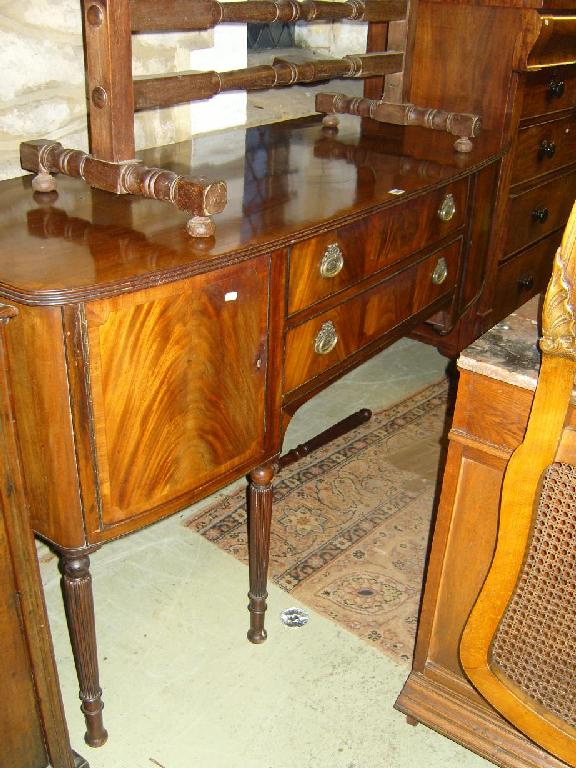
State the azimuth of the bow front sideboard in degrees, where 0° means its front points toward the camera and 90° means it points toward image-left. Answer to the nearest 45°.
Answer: approximately 315°

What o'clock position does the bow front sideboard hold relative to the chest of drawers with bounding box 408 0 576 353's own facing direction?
The bow front sideboard is roughly at 2 o'clock from the chest of drawers.

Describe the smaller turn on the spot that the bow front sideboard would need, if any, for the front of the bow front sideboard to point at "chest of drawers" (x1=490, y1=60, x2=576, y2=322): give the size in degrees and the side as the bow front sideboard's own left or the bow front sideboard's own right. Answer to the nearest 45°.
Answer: approximately 90° to the bow front sideboard's own left

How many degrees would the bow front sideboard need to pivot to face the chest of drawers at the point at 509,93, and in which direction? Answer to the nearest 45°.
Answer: approximately 90° to its left

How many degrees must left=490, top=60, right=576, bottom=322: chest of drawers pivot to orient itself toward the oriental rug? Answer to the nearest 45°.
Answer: approximately 45° to its right

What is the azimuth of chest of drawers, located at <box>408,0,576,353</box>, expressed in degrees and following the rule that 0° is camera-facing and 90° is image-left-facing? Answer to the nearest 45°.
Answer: approximately 315°

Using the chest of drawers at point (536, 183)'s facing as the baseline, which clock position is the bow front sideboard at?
The bow front sideboard is roughly at 2 o'clock from the chest of drawers.
